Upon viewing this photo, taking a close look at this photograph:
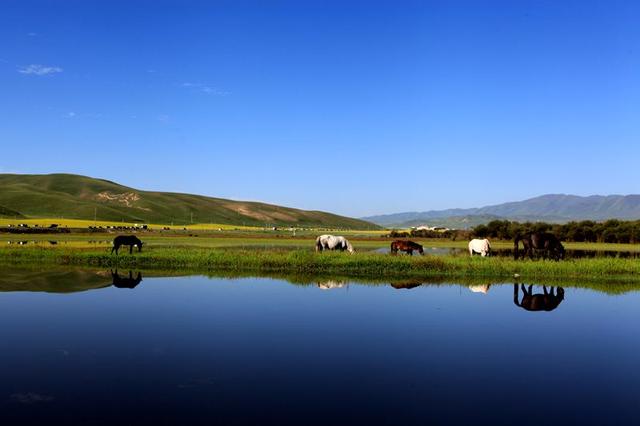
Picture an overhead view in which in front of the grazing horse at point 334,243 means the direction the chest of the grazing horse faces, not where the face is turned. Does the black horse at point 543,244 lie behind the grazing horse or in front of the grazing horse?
in front

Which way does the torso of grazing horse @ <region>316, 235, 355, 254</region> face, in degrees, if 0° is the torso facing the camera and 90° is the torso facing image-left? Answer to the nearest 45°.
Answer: approximately 270°
